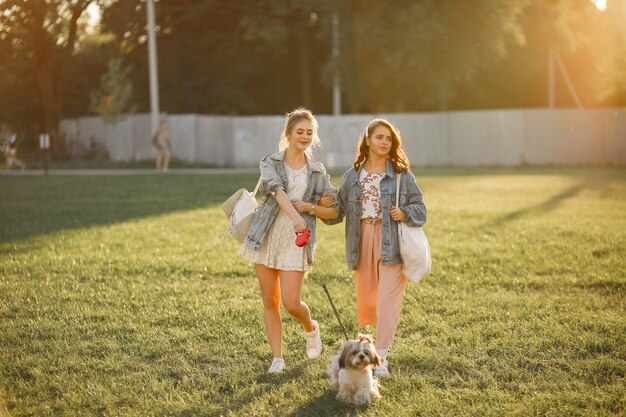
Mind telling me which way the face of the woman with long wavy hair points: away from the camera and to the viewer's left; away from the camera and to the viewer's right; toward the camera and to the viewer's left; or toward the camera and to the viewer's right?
toward the camera and to the viewer's left

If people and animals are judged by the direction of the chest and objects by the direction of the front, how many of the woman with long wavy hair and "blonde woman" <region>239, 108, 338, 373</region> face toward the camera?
2

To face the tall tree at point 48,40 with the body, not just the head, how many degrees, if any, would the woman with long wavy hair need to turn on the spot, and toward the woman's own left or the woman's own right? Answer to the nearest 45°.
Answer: approximately 135° to the woman's own right

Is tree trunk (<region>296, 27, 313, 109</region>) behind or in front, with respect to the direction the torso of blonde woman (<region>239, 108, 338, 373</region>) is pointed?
behind

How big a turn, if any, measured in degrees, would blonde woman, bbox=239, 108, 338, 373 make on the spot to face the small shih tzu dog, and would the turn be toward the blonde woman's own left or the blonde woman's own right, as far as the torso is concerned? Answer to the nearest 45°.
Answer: approximately 45° to the blonde woman's own left

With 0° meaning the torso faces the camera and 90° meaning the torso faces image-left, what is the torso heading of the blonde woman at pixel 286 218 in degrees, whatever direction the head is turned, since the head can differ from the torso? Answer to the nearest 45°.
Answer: approximately 0°

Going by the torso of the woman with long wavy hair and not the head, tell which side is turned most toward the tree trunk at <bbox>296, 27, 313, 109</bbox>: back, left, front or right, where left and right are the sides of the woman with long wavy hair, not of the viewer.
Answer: back

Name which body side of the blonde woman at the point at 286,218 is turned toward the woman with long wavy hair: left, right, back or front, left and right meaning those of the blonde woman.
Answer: left

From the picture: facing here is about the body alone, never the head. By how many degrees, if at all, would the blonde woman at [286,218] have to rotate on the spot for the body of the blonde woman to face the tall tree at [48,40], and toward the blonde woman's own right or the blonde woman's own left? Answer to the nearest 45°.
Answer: approximately 180°
